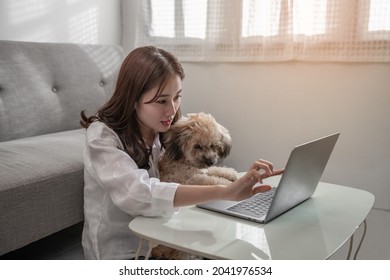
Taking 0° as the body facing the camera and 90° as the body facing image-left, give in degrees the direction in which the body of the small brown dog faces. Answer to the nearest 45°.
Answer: approximately 315°

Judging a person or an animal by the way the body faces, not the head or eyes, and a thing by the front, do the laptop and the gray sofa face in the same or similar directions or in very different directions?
very different directions

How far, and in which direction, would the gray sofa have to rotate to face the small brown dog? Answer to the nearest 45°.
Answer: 0° — it already faces it

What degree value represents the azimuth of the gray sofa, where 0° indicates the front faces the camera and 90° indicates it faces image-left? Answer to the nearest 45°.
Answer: approximately 315°

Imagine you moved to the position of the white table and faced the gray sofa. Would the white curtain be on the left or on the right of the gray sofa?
right

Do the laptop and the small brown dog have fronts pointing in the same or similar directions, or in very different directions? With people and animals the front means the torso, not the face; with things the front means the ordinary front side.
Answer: very different directions

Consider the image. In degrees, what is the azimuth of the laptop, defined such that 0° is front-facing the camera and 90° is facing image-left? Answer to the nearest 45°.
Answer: approximately 135°
